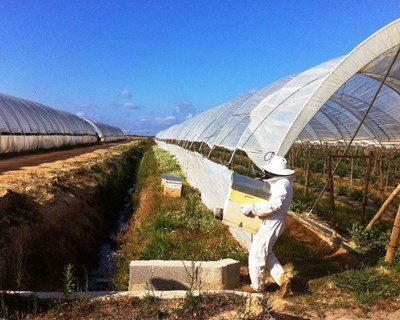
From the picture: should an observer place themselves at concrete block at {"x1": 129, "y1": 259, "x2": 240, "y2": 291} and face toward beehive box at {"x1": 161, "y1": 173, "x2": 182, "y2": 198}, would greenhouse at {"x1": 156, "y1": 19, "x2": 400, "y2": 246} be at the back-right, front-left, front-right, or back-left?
front-right

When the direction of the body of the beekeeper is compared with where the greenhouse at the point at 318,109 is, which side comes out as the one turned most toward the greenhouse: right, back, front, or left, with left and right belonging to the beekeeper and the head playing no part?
right

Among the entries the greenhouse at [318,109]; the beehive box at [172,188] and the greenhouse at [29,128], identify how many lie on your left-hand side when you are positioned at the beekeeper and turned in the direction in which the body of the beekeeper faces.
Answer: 0

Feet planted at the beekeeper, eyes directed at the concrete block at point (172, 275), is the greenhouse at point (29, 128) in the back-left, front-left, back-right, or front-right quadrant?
front-right

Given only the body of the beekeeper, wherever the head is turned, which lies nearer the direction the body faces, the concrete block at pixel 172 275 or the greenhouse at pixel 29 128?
the concrete block

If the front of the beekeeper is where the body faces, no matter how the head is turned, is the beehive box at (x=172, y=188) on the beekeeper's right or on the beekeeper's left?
on the beekeeper's right

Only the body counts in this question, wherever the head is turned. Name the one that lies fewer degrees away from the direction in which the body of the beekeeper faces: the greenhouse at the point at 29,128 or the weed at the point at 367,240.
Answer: the greenhouse

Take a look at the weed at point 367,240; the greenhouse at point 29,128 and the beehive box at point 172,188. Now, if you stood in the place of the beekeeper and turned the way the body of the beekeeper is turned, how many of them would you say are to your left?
0

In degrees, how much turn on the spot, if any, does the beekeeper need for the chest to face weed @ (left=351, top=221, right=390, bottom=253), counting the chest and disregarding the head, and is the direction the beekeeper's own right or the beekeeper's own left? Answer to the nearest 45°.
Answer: approximately 135° to the beekeeper's own right

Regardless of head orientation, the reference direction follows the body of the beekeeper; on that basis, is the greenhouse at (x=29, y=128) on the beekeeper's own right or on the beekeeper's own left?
on the beekeeper's own right

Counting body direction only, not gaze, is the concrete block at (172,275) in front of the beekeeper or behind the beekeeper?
in front

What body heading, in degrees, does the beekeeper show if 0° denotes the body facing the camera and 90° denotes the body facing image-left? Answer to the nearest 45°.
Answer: approximately 90°

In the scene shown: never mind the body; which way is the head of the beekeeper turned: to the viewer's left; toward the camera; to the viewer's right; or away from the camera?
to the viewer's left

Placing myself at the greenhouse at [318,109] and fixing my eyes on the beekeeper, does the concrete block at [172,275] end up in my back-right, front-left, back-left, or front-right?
front-right
